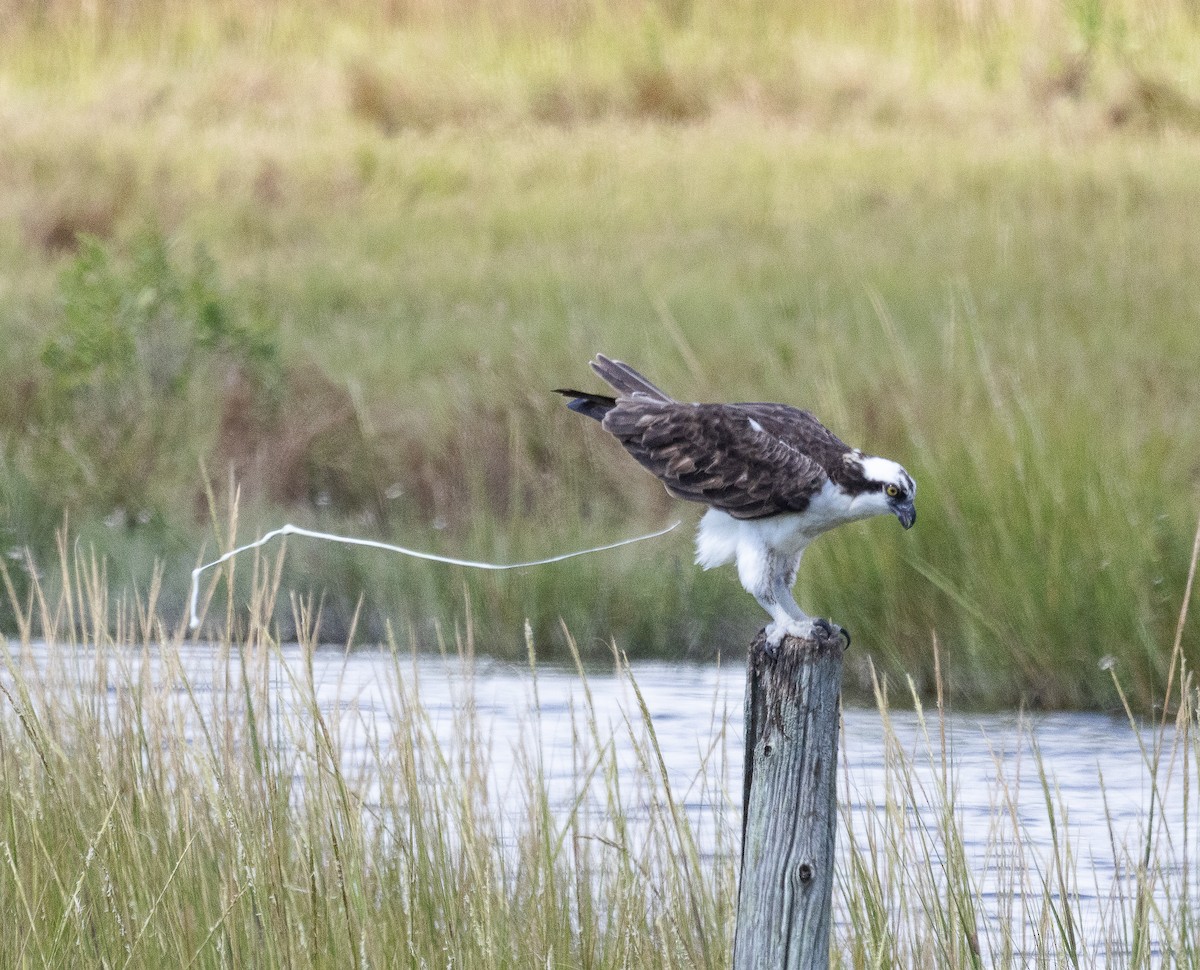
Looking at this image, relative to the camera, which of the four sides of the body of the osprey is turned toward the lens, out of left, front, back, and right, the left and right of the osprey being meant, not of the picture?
right

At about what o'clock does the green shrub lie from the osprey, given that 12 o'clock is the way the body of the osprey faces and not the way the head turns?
The green shrub is roughly at 8 o'clock from the osprey.
